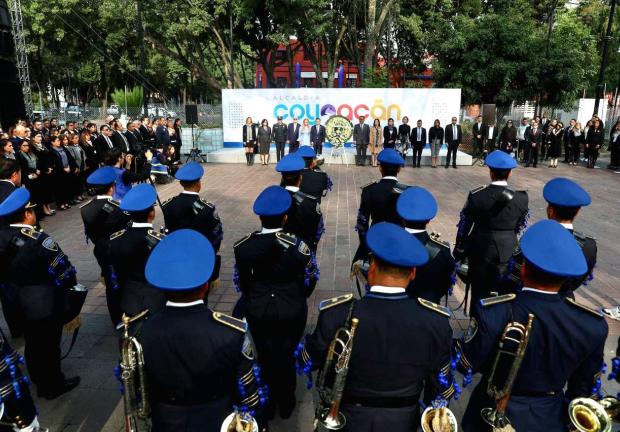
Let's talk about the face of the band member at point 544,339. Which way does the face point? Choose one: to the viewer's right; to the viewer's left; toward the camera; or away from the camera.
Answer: away from the camera

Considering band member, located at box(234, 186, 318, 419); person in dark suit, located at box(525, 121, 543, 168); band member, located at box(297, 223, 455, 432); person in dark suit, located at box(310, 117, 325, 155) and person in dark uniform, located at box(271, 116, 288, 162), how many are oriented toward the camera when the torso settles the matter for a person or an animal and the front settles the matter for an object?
3

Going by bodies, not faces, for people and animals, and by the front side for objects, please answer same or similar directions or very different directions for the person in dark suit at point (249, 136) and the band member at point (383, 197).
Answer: very different directions

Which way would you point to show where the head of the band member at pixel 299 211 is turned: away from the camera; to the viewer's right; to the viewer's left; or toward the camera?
away from the camera

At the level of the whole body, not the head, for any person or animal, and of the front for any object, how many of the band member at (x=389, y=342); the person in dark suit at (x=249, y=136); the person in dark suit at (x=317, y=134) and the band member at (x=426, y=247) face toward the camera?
2

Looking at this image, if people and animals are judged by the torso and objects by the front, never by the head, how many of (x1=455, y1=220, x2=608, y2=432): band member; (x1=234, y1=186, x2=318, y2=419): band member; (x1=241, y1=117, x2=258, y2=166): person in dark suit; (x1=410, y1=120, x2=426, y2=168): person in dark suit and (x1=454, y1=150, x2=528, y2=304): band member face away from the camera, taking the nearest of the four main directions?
3

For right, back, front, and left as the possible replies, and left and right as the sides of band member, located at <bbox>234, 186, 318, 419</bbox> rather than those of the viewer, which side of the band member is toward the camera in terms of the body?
back

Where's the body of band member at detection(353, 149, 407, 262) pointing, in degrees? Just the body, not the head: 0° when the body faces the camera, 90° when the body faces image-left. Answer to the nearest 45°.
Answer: approximately 180°

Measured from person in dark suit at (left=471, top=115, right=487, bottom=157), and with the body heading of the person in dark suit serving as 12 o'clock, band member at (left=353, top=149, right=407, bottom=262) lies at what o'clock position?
The band member is roughly at 12 o'clock from the person in dark suit.

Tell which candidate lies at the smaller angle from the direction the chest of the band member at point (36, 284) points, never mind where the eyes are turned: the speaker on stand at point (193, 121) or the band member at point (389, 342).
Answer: the speaker on stand

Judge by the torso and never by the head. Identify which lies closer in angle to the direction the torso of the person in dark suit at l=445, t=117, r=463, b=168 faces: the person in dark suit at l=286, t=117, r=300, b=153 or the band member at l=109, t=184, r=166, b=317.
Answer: the band member

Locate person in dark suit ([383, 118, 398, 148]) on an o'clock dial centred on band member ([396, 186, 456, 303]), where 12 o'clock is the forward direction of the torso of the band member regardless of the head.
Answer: The person in dark suit is roughly at 12 o'clock from the band member.
